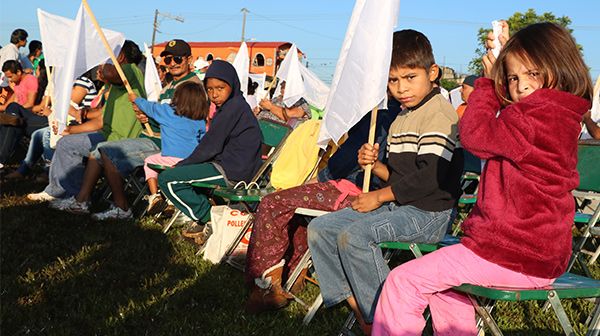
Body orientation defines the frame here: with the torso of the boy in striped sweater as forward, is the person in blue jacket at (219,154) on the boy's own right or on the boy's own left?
on the boy's own right

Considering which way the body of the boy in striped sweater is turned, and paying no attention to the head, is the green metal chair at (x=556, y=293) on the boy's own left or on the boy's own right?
on the boy's own left

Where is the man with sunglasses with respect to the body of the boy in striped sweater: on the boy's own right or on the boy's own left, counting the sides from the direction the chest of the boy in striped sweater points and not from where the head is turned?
on the boy's own right

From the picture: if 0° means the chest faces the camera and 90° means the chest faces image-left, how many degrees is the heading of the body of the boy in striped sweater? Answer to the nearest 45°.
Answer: approximately 45°

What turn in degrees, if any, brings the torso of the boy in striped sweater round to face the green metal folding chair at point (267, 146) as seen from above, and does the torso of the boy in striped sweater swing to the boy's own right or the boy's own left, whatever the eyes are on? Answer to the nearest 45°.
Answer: approximately 90° to the boy's own right

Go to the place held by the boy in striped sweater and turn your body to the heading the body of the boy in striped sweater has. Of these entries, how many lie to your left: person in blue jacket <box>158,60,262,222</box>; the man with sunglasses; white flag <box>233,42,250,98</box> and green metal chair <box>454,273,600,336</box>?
1
